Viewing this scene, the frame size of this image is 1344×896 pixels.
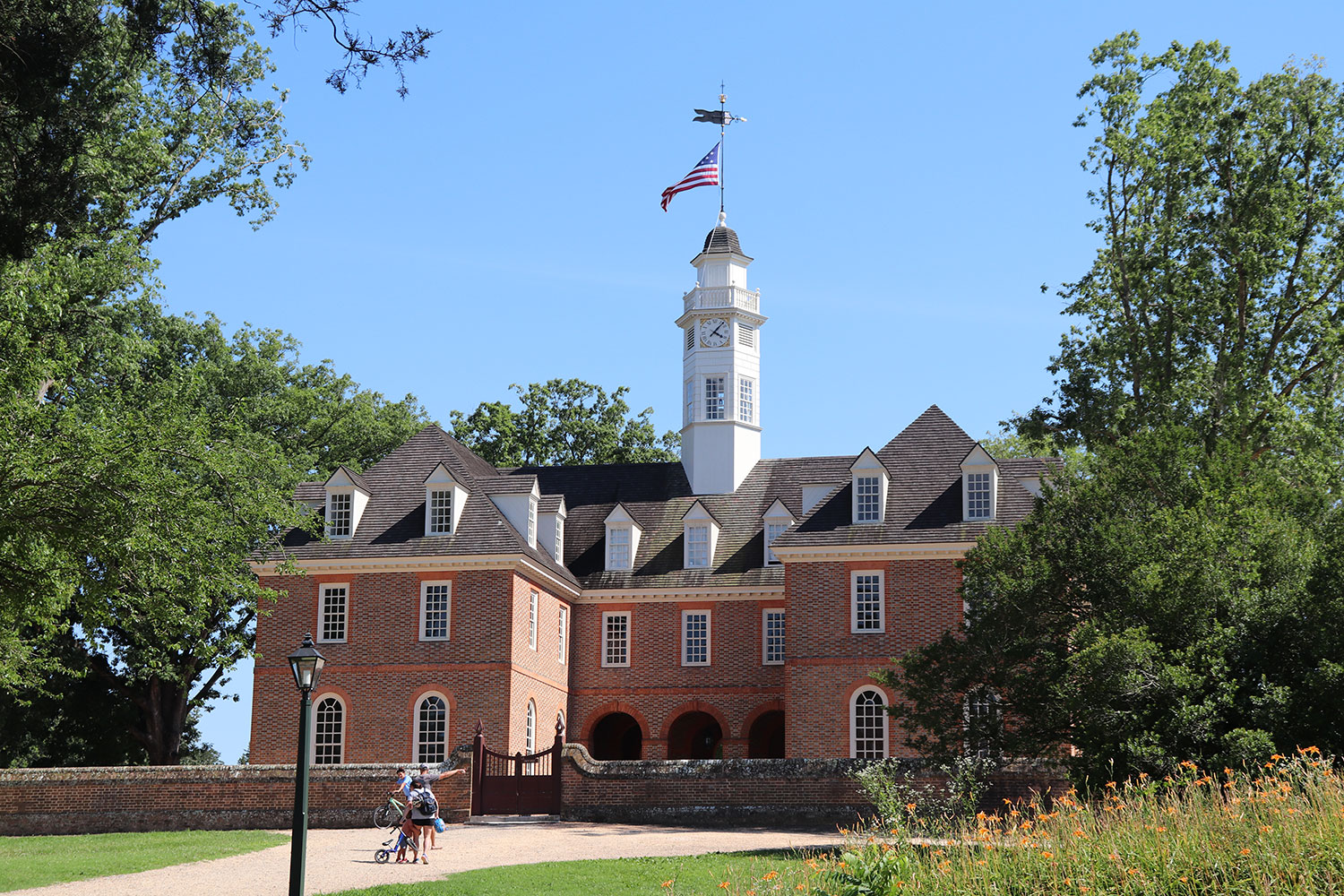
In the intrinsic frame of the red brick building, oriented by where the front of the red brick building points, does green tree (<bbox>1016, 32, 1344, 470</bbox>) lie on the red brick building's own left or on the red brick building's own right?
on the red brick building's own left

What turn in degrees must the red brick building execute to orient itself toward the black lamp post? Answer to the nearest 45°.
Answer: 0° — it already faces it

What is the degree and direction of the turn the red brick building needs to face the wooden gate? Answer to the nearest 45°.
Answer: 0° — it already faces it

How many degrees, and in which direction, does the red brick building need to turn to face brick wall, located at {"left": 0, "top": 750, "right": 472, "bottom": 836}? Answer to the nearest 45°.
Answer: approximately 45° to its right

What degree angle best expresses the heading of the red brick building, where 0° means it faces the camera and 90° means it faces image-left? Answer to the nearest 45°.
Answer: approximately 0°
